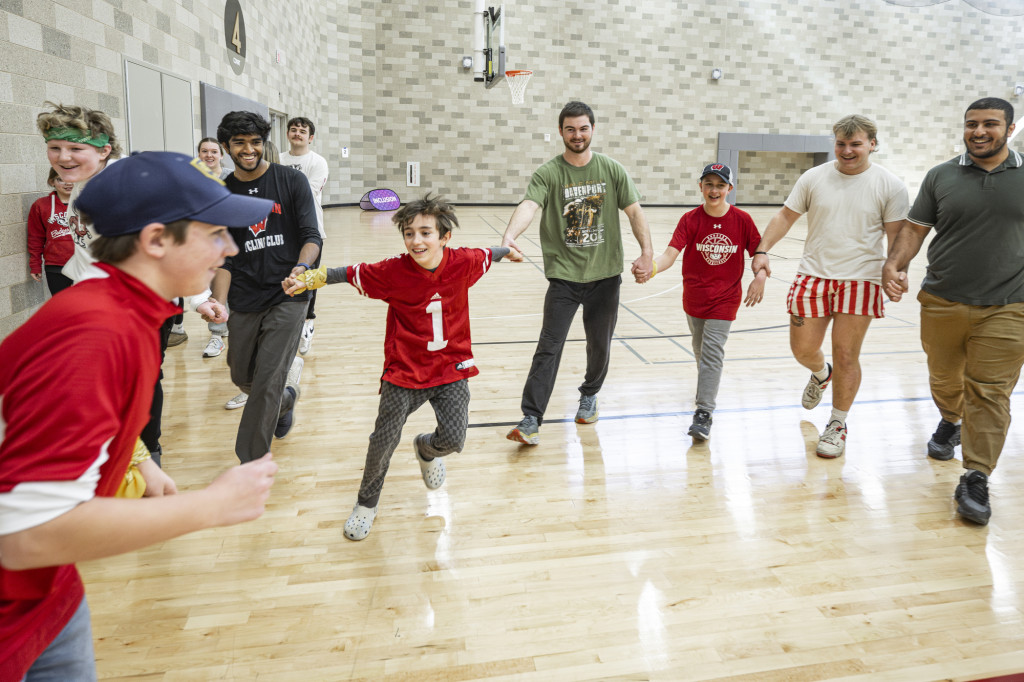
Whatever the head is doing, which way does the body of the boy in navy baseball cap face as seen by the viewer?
to the viewer's right

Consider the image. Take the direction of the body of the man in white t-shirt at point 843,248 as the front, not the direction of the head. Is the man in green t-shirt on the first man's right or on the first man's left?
on the first man's right

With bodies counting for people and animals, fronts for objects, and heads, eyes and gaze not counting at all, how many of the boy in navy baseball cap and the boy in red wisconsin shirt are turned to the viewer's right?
1

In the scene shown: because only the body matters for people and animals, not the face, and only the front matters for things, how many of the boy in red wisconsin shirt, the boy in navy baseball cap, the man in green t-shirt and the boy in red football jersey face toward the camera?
3

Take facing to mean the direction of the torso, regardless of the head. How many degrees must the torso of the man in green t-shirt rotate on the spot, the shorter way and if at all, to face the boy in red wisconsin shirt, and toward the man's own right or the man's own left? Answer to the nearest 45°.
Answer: approximately 90° to the man's own left

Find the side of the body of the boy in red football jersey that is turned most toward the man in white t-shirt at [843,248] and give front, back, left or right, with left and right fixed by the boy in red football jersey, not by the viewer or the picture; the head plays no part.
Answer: left

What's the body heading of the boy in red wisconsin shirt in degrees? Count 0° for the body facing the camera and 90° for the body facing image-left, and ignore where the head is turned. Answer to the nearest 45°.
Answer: approximately 0°

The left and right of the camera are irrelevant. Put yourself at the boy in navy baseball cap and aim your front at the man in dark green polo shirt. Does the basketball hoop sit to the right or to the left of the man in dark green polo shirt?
left

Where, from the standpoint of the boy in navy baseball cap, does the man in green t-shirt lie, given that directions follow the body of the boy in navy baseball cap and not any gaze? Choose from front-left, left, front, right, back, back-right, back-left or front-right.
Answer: front-left

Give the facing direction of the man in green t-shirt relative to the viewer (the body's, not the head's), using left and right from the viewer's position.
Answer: facing the viewer

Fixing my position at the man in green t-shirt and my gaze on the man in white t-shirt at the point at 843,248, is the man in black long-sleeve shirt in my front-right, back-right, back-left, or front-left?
back-right

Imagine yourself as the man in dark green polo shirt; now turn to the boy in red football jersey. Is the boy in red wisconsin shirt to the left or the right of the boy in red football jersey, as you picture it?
right

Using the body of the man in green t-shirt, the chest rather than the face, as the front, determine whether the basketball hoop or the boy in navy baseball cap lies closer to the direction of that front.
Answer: the boy in navy baseball cap

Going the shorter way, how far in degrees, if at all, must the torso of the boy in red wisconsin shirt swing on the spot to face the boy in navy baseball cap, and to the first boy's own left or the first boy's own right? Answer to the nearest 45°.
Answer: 0° — they already face them

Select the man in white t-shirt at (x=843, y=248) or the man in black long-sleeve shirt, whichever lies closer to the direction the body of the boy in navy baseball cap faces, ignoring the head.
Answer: the man in white t-shirt

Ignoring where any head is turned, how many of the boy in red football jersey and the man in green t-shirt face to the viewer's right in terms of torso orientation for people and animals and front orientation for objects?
0

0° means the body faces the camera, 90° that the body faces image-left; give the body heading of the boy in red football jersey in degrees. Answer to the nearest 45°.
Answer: approximately 0°

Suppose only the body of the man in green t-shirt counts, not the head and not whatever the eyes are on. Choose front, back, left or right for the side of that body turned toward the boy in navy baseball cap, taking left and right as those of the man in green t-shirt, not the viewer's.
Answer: front
